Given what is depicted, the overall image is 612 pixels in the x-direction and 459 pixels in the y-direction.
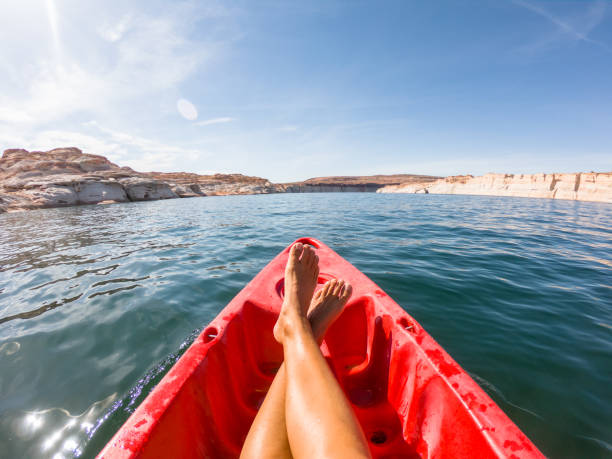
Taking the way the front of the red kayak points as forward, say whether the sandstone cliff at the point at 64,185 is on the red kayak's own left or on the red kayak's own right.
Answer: on the red kayak's own left

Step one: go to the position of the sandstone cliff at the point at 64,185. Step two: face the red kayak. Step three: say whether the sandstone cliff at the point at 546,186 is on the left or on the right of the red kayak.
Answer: left

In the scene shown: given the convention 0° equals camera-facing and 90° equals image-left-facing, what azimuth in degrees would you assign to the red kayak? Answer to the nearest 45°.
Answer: approximately 180°

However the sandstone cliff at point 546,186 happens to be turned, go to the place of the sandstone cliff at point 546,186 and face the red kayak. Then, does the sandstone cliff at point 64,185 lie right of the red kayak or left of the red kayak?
right

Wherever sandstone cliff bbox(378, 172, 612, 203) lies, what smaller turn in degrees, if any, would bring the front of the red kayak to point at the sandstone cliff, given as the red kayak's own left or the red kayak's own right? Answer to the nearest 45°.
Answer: approximately 45° to the red kayak's own right
